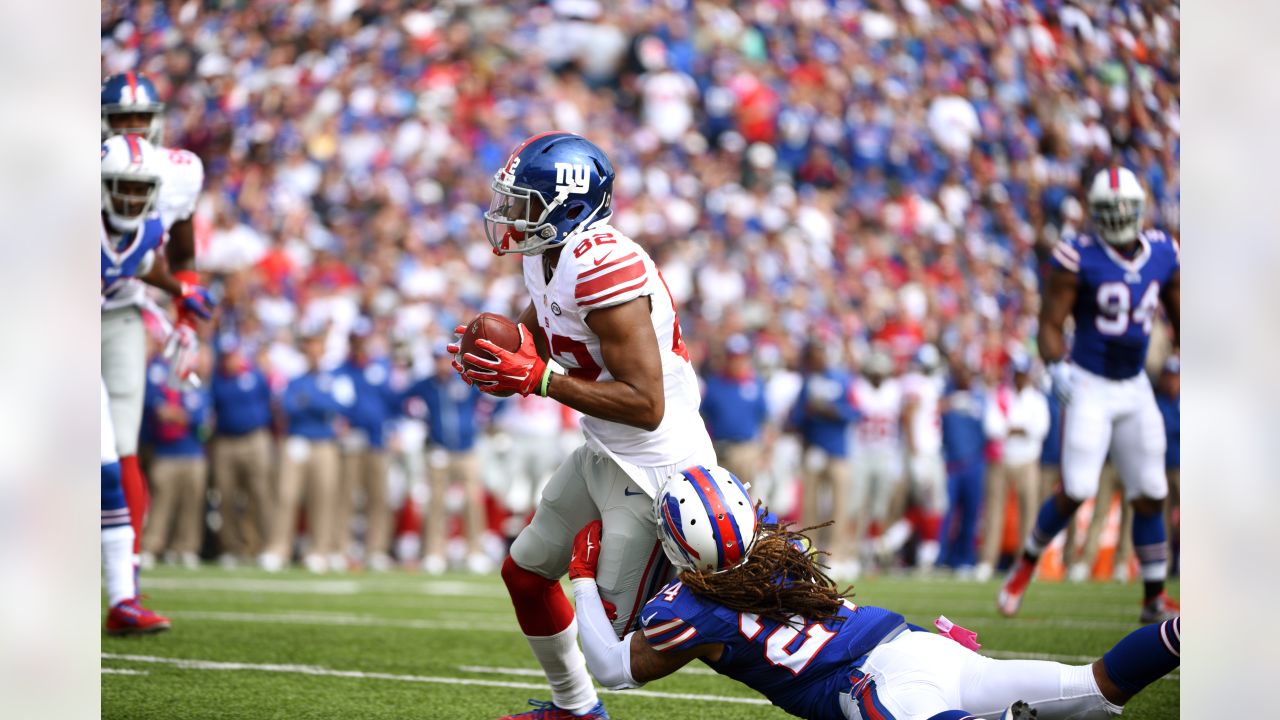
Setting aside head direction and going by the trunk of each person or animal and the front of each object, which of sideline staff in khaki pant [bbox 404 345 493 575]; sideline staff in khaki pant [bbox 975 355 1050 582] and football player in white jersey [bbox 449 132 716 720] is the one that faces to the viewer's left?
the football player in white jersey

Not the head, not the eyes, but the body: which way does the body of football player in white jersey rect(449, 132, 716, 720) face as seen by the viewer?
to the viewer's left

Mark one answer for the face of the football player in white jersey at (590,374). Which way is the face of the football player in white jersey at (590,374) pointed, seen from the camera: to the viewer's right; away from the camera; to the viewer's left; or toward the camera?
to the viewer's left

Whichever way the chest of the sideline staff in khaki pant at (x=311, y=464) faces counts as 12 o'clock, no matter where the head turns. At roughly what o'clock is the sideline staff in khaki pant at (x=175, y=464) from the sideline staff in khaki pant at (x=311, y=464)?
the sideline staff in khaki pant at (x=175, y=464) is roughly at 3 o'clock from the sideline staff in khaki pant at (x=311, y=464).

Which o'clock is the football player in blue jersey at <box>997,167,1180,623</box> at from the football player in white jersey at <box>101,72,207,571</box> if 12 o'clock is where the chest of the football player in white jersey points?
The football player in blue jersey is roughly at 9 o'clock from the football player in white jersey.

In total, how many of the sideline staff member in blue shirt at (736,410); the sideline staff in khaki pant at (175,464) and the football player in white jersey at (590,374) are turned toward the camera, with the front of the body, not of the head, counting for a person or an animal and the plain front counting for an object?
2

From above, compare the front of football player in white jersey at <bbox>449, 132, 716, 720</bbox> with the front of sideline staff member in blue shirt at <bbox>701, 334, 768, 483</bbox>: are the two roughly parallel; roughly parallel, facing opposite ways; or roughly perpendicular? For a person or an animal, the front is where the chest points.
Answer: roughly perpendicular

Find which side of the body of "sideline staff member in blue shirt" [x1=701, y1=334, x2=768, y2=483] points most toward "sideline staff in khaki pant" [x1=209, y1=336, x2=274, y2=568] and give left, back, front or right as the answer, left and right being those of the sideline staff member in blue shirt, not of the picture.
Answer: right

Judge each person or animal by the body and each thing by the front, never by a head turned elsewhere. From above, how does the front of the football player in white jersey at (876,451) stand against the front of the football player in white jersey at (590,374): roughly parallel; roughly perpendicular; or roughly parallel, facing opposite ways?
roughly perpendicular

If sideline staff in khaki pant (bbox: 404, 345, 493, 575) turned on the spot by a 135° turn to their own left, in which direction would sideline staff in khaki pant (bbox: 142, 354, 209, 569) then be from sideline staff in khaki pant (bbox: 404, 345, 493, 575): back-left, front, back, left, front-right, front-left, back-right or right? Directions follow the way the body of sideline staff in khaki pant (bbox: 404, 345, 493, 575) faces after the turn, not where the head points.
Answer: back-left
